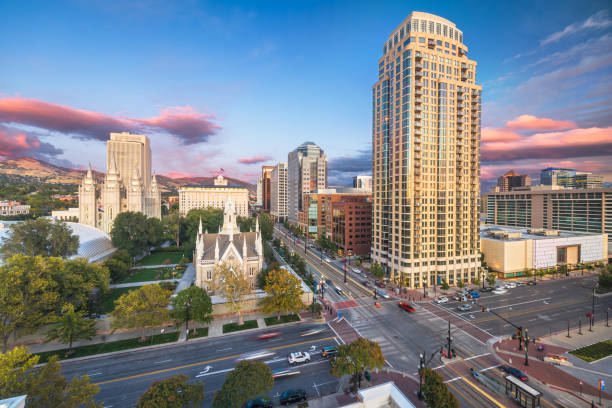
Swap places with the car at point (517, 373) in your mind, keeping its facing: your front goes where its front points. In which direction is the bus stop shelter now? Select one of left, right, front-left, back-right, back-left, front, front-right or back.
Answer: back-left

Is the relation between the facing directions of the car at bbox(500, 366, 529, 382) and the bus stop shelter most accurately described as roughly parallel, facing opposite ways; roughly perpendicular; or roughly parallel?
roughly perpendicular

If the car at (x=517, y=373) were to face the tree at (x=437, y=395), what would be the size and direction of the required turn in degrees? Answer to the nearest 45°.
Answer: approximately 135° to its left

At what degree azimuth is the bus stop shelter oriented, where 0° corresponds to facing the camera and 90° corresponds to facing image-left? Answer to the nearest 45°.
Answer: approximately 45°

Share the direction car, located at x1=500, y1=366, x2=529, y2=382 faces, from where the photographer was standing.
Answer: facing away from the viewer and to the left of the viewer

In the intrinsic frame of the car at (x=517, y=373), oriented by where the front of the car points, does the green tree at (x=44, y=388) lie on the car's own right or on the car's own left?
on the car's own left

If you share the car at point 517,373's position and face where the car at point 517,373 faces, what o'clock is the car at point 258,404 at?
the car at point 258,404 is roughly at 9 o'clock from the car at point 517,373.
